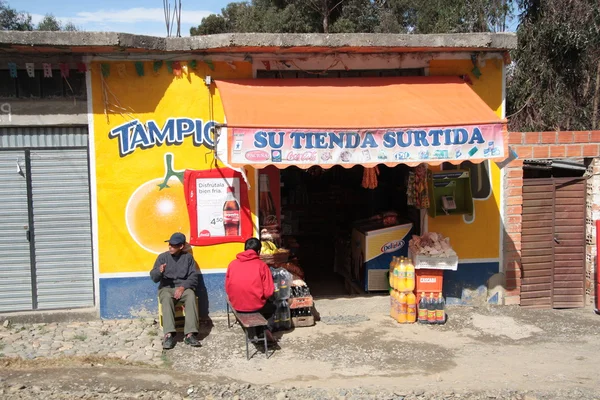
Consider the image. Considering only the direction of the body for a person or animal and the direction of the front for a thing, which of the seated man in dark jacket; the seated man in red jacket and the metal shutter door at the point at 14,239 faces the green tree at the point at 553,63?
the seated man in red jacket

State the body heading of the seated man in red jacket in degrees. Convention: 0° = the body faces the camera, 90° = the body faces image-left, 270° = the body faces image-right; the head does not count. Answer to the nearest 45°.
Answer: approximately 225°

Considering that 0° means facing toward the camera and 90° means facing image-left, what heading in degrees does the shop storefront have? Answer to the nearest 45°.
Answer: approximately 0°

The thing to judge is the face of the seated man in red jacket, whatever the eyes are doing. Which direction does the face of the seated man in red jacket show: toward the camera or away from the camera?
away from the camera

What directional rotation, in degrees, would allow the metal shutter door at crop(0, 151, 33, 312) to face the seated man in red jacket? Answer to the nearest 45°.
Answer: approximately 45° to its left

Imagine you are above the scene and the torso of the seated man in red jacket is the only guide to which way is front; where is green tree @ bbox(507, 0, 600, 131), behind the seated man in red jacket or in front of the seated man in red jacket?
in front

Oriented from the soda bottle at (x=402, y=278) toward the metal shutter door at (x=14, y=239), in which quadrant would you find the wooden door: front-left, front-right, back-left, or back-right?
back-right

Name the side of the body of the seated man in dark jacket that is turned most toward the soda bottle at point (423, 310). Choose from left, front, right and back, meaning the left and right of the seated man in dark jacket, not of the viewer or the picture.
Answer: left
